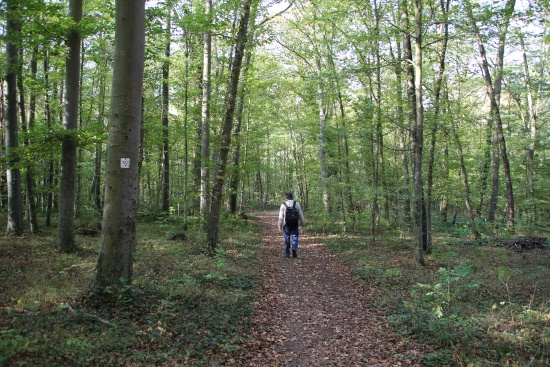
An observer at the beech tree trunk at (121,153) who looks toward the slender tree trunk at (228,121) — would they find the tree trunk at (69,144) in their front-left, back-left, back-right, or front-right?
front-left

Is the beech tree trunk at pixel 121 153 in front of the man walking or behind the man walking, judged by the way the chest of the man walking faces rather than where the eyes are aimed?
behind

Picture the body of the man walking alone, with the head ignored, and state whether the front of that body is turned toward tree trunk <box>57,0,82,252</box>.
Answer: no

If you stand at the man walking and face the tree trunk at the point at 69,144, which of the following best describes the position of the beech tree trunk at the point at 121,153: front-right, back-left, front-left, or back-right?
front-left

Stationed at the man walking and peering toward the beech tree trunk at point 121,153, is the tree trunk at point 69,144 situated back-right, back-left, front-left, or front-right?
front-right

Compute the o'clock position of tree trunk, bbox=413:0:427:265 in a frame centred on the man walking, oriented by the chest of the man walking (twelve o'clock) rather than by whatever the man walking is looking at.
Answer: The tree trunk is roughly at 4 o'clock from the man walking.

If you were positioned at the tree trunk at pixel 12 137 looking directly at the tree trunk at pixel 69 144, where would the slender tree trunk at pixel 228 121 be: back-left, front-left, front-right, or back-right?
front-left

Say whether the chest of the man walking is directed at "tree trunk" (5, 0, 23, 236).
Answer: no

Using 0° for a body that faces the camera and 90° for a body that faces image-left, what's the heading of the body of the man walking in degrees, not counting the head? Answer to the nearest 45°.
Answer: approximately 180°
